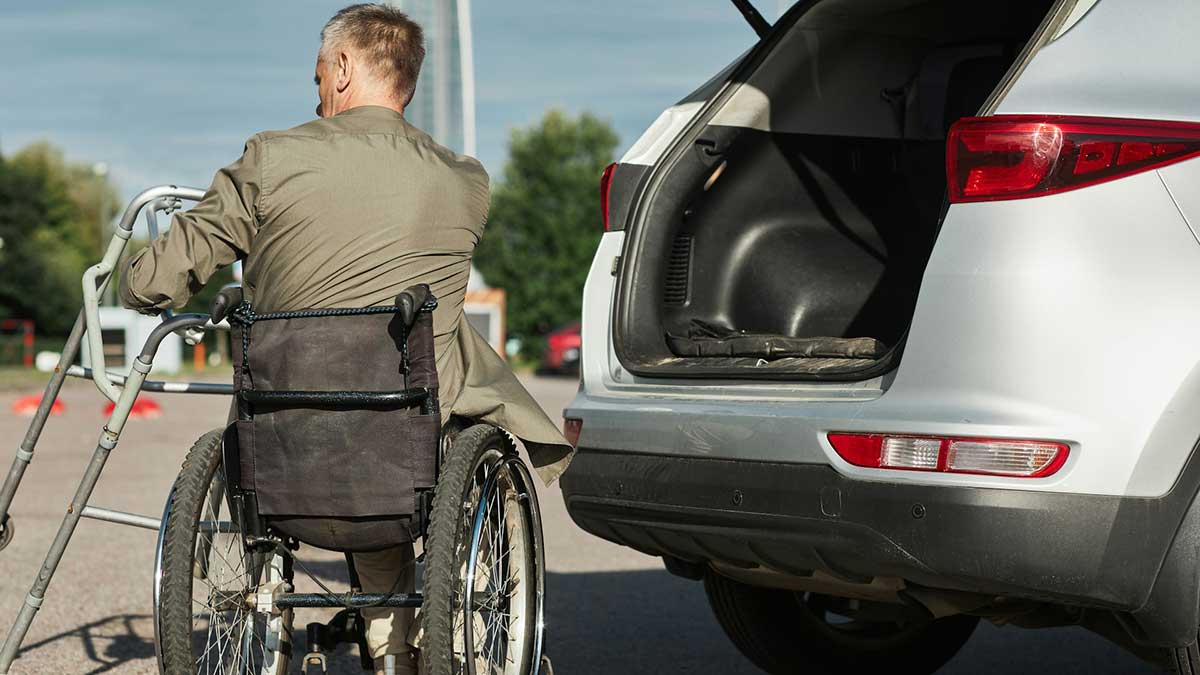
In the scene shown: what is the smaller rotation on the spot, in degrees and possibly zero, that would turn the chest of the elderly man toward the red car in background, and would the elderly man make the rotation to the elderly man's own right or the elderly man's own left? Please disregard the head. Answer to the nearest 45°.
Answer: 0° — they already face it

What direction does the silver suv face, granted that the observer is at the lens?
facing away from the viewer and to the right of the viewer

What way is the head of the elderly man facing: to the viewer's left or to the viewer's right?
to the viewer's left

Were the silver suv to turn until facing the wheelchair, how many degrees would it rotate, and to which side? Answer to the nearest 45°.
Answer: approximately 135° to its left

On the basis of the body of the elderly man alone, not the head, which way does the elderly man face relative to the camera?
away from the camera

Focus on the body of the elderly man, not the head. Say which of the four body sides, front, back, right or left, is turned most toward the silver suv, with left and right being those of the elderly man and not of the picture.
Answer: right

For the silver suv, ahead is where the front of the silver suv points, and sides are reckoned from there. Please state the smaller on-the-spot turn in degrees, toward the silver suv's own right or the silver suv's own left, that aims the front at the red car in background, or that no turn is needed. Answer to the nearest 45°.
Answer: approximately 45° to the silver suv's own left

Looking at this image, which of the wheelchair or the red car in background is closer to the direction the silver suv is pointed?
the red car in background
